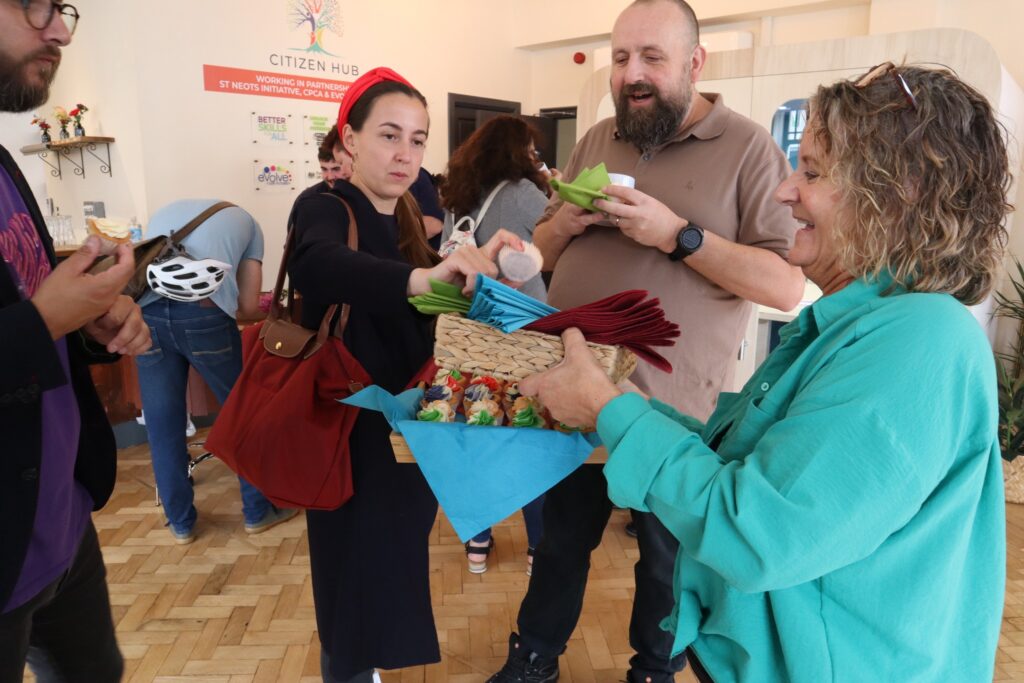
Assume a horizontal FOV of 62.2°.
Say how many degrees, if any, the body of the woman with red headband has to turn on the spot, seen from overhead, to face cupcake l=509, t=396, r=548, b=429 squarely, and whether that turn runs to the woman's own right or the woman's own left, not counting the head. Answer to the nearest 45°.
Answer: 0° — they already face it

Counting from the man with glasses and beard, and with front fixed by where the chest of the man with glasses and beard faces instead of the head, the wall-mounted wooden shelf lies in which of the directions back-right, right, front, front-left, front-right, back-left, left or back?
back-left

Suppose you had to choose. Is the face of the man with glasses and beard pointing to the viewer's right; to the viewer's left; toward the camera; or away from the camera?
to the viewer's right

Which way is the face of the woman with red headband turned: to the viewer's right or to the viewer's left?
to the viewer's right

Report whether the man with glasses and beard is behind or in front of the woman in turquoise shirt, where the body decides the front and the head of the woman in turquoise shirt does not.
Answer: in front

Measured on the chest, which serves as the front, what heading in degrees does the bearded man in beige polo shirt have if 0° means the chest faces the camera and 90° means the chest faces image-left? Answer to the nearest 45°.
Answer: approximately 45°

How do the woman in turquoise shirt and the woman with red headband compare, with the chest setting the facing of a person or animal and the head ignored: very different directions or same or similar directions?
very different directions

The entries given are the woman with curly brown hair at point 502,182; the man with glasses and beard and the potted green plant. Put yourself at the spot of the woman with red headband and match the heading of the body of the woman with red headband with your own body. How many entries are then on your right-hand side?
1

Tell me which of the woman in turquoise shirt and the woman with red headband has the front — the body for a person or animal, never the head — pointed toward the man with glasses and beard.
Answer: the woman in turquoise shirt

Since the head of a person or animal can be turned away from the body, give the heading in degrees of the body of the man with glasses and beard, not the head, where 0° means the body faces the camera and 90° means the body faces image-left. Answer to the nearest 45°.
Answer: approximately 315°

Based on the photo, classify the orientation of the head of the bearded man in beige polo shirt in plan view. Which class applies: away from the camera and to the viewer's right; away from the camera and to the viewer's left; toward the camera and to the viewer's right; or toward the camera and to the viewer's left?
toward the camera and to the viewer's left

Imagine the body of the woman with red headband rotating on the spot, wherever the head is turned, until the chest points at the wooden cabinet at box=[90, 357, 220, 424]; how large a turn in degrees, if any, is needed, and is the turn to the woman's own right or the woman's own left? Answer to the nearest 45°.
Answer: approximately 180°

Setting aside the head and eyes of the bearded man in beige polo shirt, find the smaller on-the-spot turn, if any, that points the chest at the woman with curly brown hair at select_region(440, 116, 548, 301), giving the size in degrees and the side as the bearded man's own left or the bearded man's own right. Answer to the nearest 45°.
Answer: approximately 90° to the bearded man's own right
